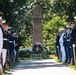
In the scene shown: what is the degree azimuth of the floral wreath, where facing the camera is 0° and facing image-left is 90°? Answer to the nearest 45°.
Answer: approximately 0°
